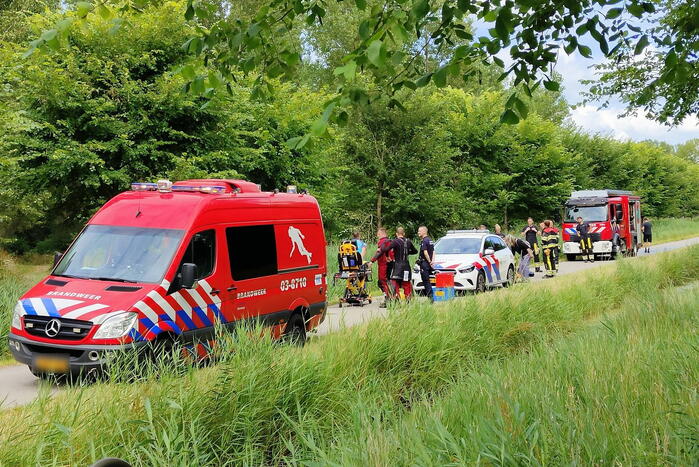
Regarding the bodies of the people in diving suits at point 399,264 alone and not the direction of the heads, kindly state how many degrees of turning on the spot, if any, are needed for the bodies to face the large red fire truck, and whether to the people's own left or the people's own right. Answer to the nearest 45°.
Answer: approximately 45° to the people's own right

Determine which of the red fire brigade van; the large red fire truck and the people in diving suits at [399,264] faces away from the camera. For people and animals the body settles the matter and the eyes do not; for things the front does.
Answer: the people in diving suits

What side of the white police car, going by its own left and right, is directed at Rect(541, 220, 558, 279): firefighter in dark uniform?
back

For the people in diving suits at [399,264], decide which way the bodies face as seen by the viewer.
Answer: away from the camera

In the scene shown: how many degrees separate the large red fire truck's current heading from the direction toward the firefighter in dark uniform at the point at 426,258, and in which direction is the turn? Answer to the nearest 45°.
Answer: approximately 45° to its left

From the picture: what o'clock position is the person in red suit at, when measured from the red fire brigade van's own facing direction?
The person in red suit is roughly at 6 o'clock from the red fire brigade van.

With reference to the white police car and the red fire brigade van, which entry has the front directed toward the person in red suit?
the white police car

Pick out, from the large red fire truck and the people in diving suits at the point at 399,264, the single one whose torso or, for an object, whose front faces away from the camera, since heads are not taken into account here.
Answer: the people in diving suits
